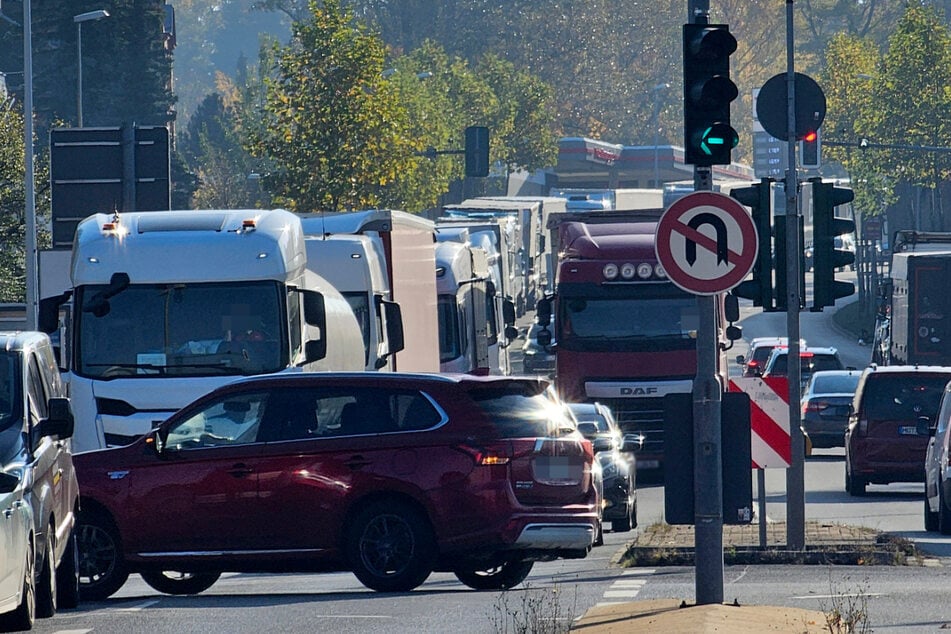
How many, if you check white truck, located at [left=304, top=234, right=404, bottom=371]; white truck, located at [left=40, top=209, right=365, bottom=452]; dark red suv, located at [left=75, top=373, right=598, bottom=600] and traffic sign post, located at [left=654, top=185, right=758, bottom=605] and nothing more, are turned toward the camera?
3

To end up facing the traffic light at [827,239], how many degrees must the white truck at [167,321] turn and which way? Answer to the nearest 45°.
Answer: approximately 90° to its left

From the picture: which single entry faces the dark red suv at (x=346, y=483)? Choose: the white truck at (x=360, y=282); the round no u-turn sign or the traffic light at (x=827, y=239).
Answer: the white truck

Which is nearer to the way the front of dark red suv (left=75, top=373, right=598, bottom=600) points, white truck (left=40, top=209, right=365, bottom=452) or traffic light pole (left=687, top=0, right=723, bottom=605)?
the white truck

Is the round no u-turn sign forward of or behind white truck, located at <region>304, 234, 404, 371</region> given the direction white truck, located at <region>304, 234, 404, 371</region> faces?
forward

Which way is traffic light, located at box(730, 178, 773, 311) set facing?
to the viewer's left

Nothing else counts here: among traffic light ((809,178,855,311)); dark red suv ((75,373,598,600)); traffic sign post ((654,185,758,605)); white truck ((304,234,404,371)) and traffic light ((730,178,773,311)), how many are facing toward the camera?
2

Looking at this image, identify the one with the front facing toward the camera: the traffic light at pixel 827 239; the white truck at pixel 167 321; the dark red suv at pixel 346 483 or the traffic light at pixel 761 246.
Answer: the white truck

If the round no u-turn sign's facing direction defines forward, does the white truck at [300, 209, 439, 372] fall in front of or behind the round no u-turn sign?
behind

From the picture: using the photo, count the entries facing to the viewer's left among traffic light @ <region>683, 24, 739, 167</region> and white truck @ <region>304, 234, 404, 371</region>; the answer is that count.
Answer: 0

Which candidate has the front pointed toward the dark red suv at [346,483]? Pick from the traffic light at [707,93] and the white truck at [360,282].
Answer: the white truck

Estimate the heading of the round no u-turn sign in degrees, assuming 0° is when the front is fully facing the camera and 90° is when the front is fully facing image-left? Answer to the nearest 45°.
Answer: approximately 0°

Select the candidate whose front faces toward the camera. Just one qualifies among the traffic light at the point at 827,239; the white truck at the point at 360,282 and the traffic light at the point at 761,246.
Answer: the white truck
